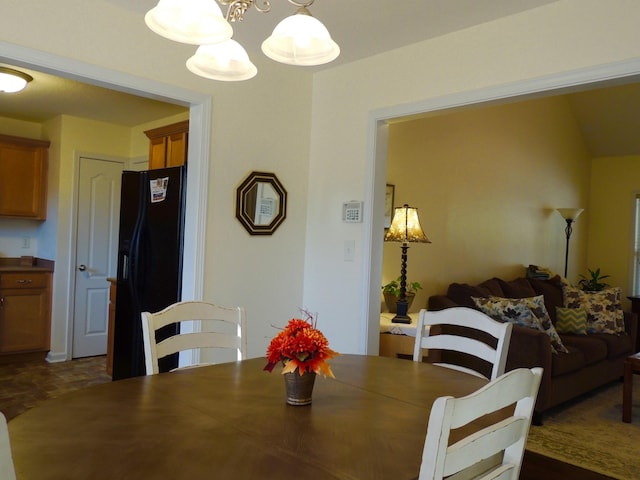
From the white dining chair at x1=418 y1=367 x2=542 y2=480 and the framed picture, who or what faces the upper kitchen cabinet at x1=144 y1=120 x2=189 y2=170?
the white dining chair

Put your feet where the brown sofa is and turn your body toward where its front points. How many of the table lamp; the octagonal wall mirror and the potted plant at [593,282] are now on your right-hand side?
2

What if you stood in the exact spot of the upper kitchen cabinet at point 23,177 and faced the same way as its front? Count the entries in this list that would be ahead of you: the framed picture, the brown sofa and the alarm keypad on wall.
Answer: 3

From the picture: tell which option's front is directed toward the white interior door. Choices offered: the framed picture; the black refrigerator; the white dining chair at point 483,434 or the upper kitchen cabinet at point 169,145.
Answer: the white dining chair

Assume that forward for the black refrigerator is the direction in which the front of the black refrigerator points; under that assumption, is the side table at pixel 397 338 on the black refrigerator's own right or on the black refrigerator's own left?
on the black refrigerator's own left

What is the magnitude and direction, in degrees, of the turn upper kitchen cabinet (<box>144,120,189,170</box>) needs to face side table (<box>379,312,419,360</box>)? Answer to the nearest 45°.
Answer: approximately 90° to its left

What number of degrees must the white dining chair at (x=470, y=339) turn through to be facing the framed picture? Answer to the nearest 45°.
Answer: approximately 135° to its right

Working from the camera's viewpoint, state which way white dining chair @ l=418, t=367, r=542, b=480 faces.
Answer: facing away from the viewer and to the left of the viewer
